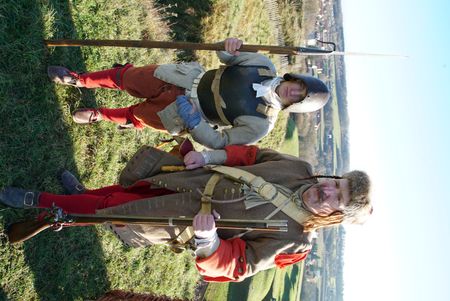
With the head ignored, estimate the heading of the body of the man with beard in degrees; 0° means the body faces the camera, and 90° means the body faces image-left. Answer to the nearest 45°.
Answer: approximately 0°
